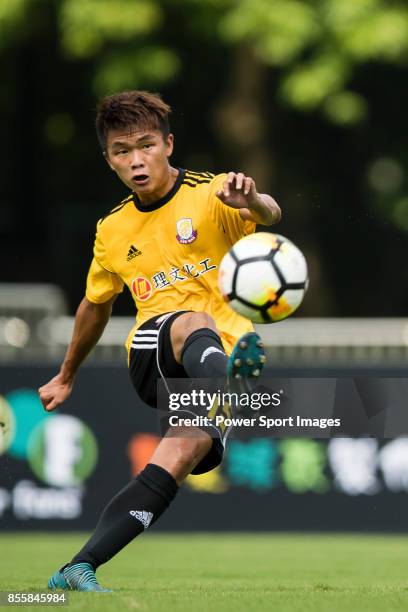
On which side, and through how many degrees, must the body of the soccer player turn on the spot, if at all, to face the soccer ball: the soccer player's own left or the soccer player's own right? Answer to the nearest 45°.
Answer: approximately 45° to the soccer player's own left

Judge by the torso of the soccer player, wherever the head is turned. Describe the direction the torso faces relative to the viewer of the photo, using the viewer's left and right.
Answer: facing the viewer
